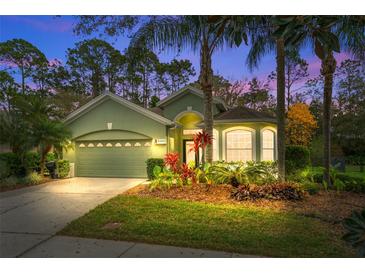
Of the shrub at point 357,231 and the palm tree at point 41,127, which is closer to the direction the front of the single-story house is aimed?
the shrub

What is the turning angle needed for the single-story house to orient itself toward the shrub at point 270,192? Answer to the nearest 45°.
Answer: approximately 45° to its left

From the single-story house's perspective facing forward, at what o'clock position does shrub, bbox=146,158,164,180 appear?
The shrub is roughly at 11 o'clock from the single-story house.

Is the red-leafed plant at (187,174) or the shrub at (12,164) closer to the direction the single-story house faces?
the red-leafed plant

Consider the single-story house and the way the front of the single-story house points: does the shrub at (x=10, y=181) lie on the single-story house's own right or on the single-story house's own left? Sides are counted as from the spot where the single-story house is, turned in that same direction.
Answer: on the single-story house's own right

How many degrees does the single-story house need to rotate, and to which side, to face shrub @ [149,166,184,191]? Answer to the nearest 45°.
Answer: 0° — it already faces it

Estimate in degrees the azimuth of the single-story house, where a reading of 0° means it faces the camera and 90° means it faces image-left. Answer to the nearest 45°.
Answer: approximately 0°

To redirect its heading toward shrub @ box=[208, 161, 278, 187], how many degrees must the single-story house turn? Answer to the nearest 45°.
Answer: approximately 45° to its left

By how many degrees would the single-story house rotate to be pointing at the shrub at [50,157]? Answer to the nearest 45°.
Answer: approximately 135° to its right

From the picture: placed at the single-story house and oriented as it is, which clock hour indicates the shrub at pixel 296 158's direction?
The shrub is roughly at 9 o'clock from the single-story house.

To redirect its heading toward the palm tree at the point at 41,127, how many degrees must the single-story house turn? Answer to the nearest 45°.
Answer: approximately 90° to its right

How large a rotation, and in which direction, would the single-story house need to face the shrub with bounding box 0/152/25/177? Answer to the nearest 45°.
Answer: approximately 90° to its right
